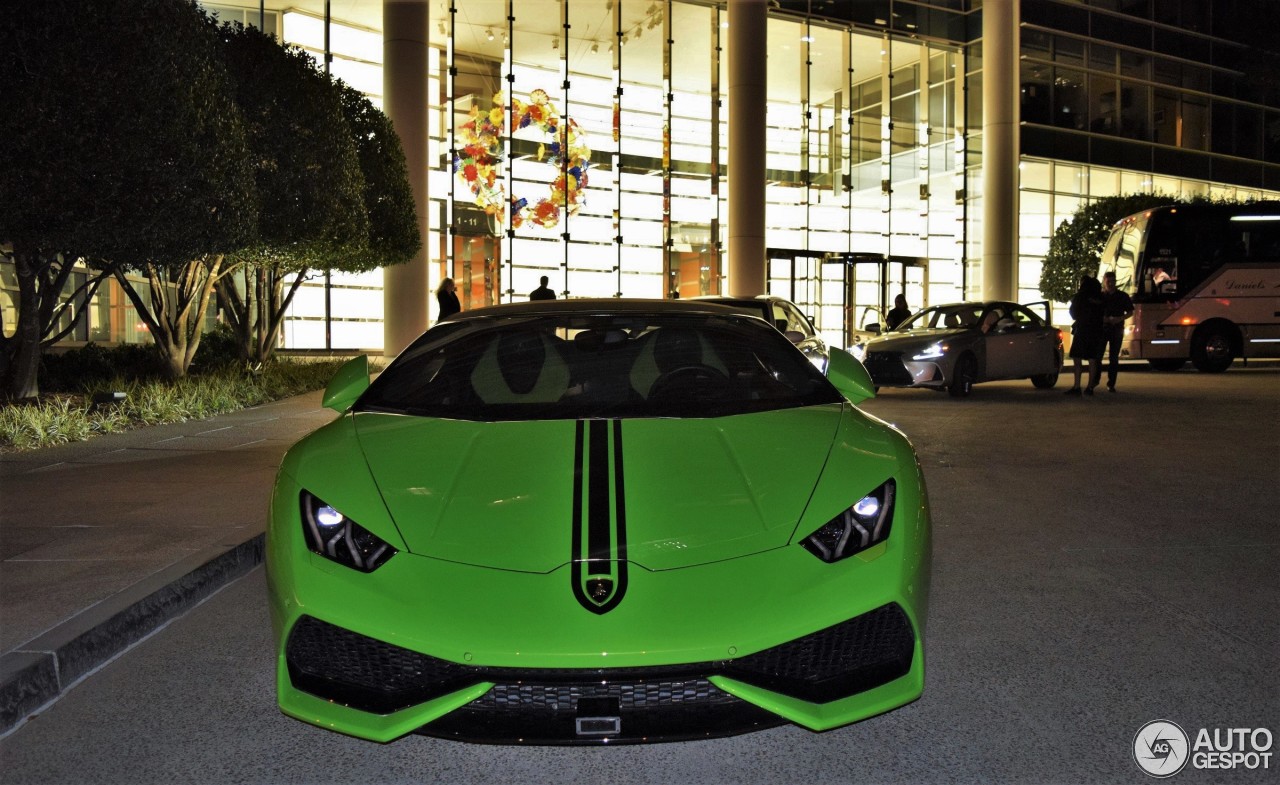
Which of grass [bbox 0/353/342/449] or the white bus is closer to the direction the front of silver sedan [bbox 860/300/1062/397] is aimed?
the grass

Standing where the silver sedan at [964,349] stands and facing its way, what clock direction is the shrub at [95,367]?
The shrub is roughly at 1 o'clock from the silver sedan.

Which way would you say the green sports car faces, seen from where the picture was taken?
facing the viewer

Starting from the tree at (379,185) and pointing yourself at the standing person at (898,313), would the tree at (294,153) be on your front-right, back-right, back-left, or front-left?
back-right

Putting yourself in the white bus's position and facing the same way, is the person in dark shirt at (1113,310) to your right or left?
on your left

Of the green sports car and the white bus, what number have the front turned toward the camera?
1

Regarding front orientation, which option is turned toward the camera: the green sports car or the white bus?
the green sports car

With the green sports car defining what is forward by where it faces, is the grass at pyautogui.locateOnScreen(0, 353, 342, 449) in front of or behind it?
behind

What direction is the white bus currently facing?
to the viewer's left

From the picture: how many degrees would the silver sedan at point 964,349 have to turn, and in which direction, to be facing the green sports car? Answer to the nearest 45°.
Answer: approximately 45° to its left

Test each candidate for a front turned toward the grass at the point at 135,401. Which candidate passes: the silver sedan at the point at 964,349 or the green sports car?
the silver sedan

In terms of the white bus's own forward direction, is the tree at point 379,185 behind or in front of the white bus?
in front

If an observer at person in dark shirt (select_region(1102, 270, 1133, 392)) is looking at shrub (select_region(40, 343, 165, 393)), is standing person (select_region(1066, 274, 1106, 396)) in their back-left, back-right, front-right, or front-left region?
front-left

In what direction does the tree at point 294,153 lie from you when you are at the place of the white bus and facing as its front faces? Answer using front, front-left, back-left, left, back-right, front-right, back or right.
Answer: front-left

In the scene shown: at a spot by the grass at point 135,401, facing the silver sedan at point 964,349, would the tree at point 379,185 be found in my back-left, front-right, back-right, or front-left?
front-left
